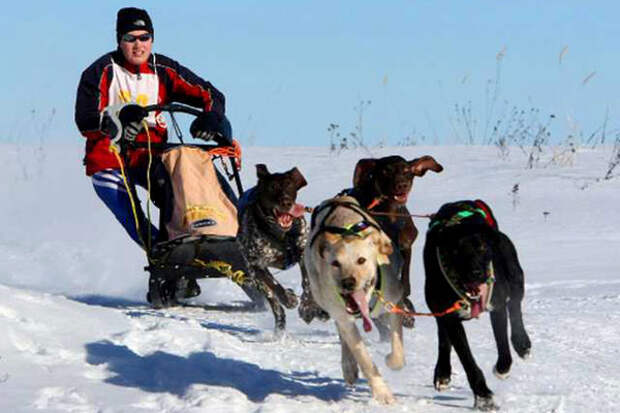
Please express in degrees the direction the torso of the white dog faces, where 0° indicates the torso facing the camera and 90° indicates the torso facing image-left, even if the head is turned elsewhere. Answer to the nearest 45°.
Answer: approximately 0°

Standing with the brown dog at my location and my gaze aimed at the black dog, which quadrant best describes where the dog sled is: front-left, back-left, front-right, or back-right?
back-right

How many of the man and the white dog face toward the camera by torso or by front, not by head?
2

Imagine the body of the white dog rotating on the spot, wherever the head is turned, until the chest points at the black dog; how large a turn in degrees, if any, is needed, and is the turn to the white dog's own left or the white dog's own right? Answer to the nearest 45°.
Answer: approximately 90° to the white dog's own left

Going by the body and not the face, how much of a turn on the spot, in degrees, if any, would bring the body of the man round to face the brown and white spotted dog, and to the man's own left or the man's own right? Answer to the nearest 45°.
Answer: approximately 45° to the man's own left

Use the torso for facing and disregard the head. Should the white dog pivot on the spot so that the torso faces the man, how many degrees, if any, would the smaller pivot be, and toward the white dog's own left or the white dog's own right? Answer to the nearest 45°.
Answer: approximately 135° to the white dog's own right
